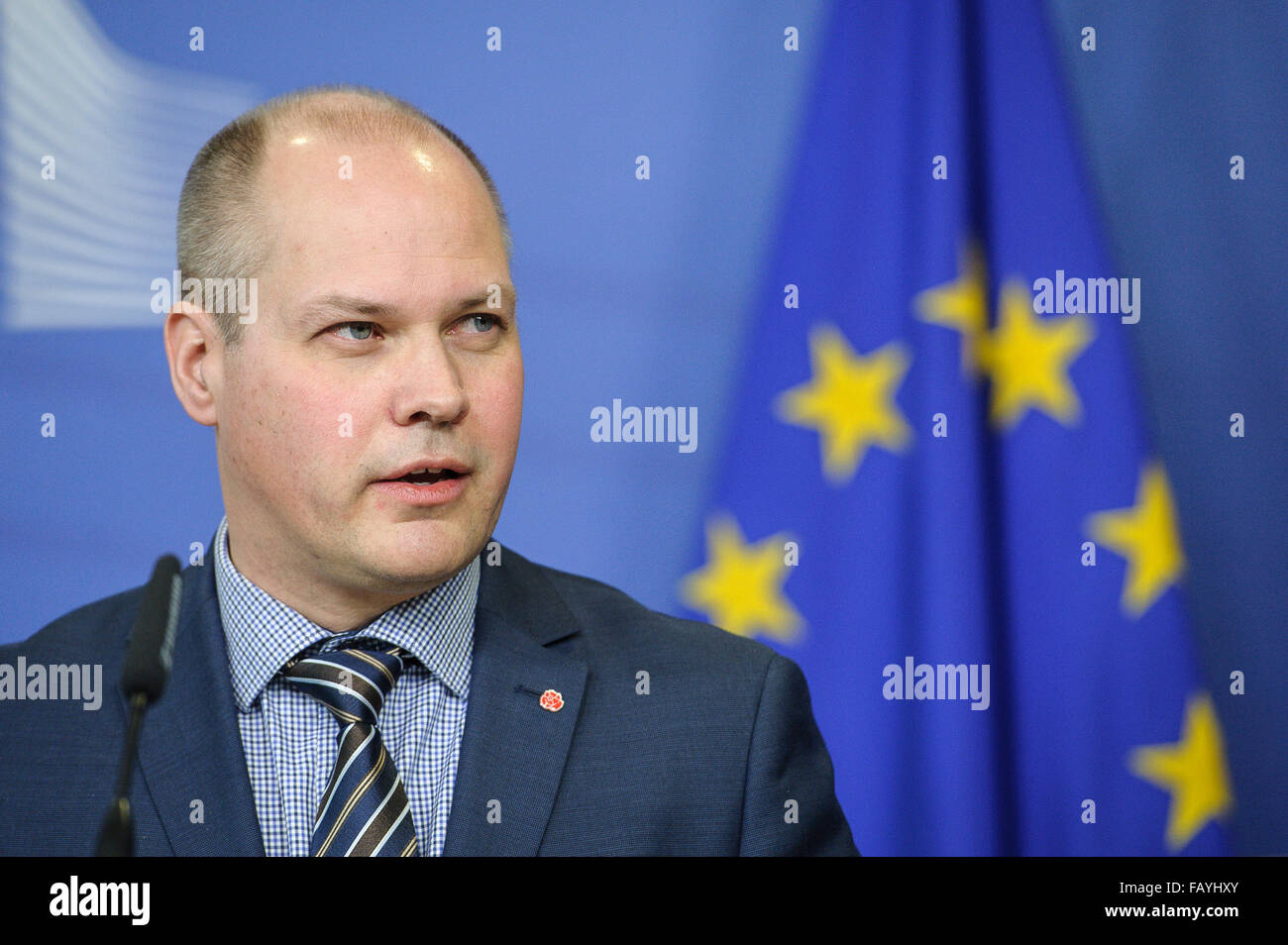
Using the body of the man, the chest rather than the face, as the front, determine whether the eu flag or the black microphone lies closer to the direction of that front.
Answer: the black microphone

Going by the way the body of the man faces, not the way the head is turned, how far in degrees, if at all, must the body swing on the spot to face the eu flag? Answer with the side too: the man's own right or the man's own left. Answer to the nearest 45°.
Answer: approximately 135° to the man's own left

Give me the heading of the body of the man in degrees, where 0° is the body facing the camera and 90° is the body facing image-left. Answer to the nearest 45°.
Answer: approximately 0°

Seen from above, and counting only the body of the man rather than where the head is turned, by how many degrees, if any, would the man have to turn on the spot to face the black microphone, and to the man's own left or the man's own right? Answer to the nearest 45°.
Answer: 0° — they already face it

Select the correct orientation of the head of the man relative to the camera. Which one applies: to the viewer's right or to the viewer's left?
to the viewer's right
